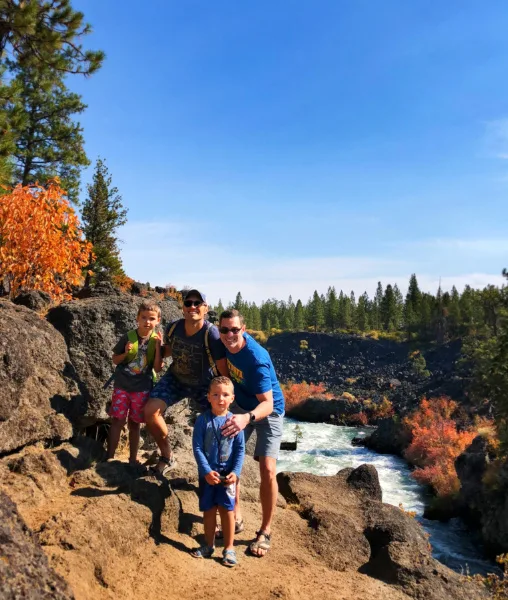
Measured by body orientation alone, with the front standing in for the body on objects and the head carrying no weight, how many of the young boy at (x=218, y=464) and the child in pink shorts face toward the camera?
2

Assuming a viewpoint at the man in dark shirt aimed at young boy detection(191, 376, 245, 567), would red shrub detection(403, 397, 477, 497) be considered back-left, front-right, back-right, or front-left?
back-left

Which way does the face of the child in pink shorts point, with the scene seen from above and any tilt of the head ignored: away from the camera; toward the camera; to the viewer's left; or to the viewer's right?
toward the camera

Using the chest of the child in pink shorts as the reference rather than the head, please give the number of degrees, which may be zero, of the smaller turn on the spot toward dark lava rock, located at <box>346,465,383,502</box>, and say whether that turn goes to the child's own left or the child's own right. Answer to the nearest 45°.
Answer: approximately 135° to the child's own left

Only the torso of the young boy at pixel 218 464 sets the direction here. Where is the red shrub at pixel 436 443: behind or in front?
behind

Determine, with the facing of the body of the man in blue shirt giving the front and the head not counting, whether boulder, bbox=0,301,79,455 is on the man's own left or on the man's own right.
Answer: on the man's own right

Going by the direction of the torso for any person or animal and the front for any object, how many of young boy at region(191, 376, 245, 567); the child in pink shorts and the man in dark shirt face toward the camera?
3

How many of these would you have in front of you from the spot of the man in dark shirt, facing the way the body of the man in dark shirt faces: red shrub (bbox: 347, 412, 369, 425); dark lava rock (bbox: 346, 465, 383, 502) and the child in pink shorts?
0

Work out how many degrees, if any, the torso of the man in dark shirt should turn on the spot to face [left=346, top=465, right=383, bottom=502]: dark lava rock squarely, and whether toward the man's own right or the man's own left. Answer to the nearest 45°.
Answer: approximately 135° to the man's own left

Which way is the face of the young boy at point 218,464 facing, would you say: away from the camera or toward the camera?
toward the camera

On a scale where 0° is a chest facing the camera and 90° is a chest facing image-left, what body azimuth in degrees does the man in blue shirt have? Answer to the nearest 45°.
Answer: approximately 45°

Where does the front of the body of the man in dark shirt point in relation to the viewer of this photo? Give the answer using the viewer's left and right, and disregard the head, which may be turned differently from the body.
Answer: facing the viewer

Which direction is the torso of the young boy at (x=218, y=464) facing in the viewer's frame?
toward the camera

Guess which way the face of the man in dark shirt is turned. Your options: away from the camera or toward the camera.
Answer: toward the camera

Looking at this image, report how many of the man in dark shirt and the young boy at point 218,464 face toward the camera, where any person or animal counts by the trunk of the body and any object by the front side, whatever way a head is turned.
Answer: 2

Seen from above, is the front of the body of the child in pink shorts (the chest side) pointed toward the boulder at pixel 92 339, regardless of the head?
no
